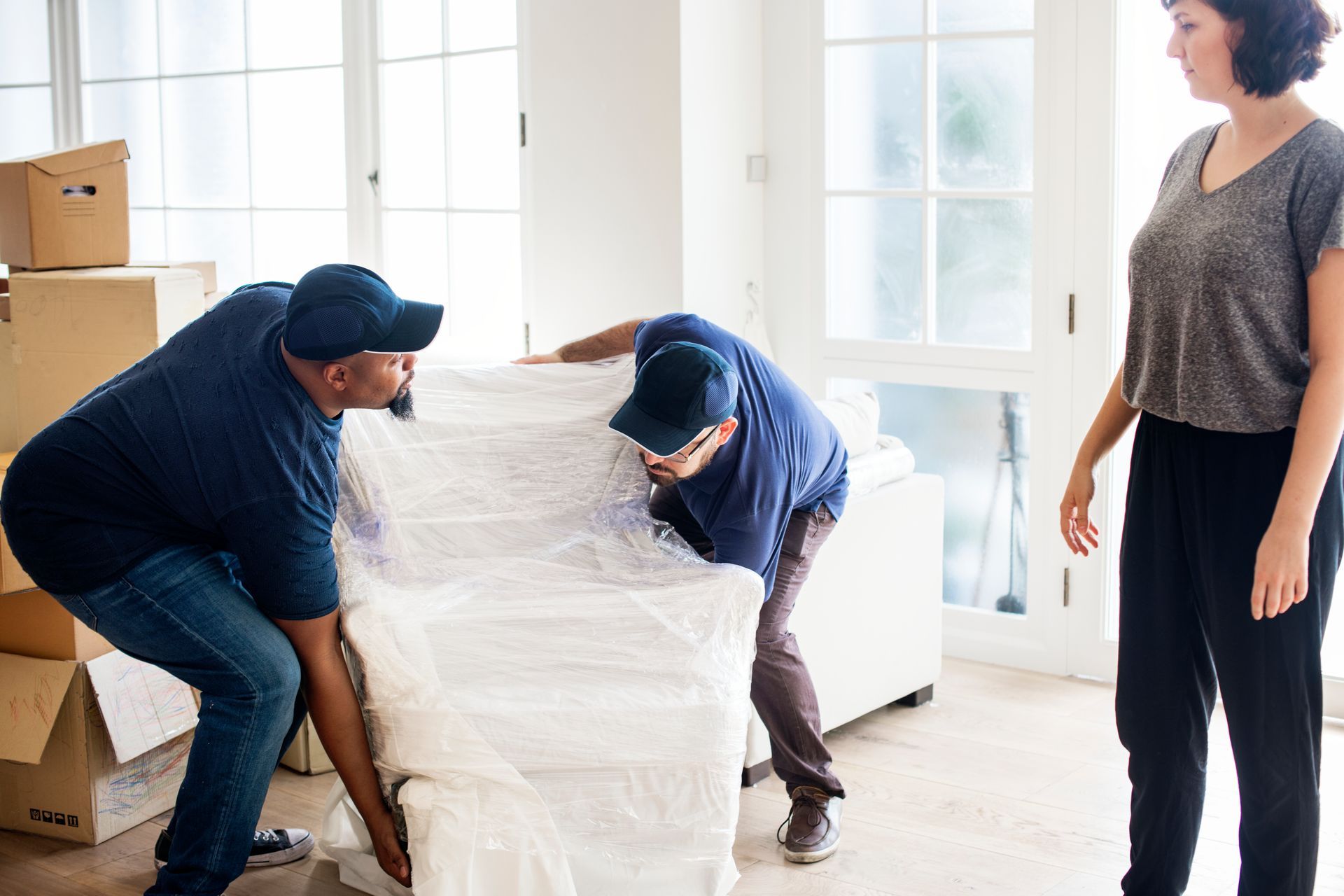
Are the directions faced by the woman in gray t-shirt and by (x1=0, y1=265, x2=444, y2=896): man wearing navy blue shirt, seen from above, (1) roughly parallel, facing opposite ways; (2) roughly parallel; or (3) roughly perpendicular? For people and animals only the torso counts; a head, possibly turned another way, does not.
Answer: roughly parallel, facing opposite ways

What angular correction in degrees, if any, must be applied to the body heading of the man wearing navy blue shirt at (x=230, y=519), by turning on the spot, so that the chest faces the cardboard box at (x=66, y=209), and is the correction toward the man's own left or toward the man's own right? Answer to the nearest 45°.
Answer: approximately 90° to the man's own left

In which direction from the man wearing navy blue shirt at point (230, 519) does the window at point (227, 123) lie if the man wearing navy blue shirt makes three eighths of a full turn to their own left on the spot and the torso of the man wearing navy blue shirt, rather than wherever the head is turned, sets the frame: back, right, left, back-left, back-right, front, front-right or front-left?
front-right

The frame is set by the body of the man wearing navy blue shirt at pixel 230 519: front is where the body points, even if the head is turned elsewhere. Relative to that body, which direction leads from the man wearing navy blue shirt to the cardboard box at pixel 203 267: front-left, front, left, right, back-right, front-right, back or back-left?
left

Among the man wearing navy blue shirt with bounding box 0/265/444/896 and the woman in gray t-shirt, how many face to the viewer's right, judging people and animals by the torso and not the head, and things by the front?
1

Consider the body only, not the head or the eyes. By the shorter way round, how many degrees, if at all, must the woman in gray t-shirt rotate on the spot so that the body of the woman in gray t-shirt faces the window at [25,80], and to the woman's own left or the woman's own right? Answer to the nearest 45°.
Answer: approximately 90° to the woman's own right

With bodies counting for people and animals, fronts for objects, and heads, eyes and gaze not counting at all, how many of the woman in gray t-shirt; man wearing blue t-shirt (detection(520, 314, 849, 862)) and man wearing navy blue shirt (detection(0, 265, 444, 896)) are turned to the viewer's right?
1

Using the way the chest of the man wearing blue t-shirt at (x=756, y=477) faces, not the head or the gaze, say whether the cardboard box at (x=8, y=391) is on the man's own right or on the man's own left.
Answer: on the man's own right

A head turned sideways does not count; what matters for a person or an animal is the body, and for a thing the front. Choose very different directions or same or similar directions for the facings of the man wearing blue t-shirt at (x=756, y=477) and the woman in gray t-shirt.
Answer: same or similar directions

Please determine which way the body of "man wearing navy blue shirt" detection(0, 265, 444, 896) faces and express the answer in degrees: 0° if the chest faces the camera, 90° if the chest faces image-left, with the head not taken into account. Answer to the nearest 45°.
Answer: approximately 270°

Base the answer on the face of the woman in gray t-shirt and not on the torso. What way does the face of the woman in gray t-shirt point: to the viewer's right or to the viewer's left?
to the viewer's left

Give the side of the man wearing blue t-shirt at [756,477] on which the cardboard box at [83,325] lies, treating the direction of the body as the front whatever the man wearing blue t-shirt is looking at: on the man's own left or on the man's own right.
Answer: on the man's own right

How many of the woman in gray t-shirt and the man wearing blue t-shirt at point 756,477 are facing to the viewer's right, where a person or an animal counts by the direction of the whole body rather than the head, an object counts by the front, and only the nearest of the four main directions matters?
0

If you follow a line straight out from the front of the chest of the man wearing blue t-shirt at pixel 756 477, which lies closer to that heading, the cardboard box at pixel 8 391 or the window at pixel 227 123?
the cardboard box

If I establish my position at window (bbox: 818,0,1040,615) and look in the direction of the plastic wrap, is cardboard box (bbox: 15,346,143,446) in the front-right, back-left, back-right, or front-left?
front-right

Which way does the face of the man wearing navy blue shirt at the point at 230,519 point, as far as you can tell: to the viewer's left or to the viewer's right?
to the viewer's right
